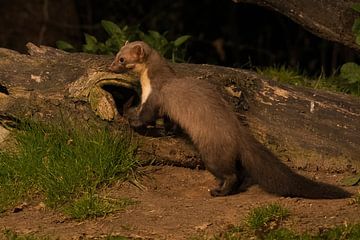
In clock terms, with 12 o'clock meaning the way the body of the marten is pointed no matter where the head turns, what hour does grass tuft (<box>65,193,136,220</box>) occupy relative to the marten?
The grass tuft is roughly at 11 o'clock from the marten.

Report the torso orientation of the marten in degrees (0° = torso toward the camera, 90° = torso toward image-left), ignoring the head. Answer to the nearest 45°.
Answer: approximately 90°

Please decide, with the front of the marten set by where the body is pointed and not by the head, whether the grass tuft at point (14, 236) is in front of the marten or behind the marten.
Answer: in front
